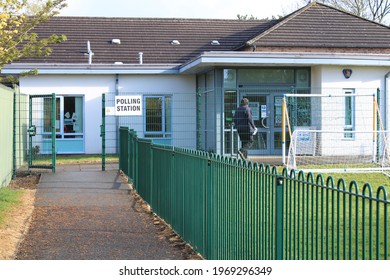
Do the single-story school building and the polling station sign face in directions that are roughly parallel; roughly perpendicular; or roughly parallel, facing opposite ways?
roughly parallel

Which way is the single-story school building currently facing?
toward the camera

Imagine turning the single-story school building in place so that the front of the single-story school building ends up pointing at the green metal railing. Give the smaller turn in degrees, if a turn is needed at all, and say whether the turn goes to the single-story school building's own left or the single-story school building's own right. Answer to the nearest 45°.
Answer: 0° — it already faces it

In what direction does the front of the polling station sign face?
toward the camera

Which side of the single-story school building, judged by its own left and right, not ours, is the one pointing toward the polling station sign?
front

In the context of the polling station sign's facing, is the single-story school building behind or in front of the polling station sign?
behind

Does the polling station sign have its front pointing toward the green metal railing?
yes

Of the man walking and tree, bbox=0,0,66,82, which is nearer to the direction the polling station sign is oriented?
the tree
